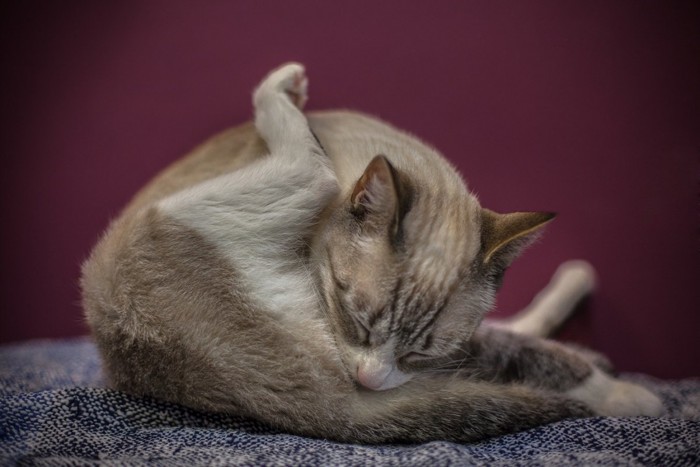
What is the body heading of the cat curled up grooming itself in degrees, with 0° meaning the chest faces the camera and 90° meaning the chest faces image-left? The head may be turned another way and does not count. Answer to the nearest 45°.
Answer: approximately 315°
